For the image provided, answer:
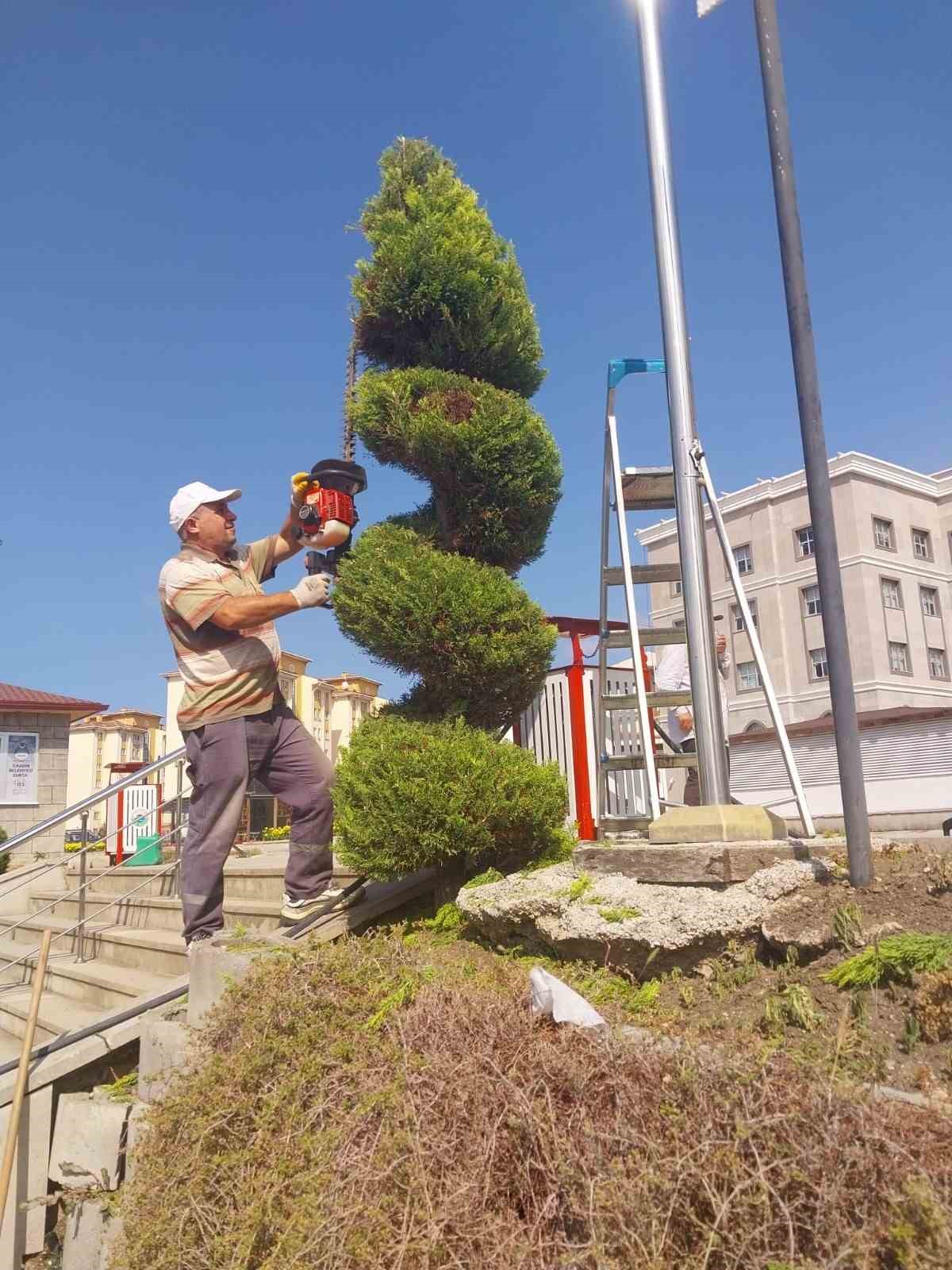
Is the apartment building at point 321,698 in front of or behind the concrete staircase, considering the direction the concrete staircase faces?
behind

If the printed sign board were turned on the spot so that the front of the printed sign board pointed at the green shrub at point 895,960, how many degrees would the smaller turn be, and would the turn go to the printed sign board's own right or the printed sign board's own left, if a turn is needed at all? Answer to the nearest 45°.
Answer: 0° — it already faces it

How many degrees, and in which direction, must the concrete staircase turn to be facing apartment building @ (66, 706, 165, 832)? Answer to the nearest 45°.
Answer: approximately 135° to its right

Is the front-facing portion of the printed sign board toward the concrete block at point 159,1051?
yes

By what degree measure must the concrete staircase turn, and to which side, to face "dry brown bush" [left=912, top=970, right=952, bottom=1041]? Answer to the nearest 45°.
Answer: approximately 90° to its left

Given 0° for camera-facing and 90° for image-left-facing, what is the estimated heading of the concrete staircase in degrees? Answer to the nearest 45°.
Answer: approximately 45°

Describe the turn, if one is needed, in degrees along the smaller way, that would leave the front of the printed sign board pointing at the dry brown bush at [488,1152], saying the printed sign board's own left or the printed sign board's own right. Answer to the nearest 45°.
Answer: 0° — it already faces it

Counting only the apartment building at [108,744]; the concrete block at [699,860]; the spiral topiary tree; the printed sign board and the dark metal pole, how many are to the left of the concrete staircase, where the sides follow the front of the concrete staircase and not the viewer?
3

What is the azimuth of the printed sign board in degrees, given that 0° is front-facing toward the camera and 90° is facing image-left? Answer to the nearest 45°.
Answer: approximately 0°

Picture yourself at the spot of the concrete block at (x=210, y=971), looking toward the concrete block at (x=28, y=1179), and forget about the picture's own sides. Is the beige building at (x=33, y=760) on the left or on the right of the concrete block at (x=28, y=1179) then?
right
